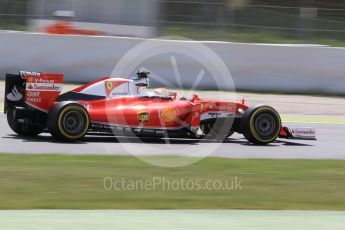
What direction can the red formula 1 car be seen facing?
to the viewer's right
